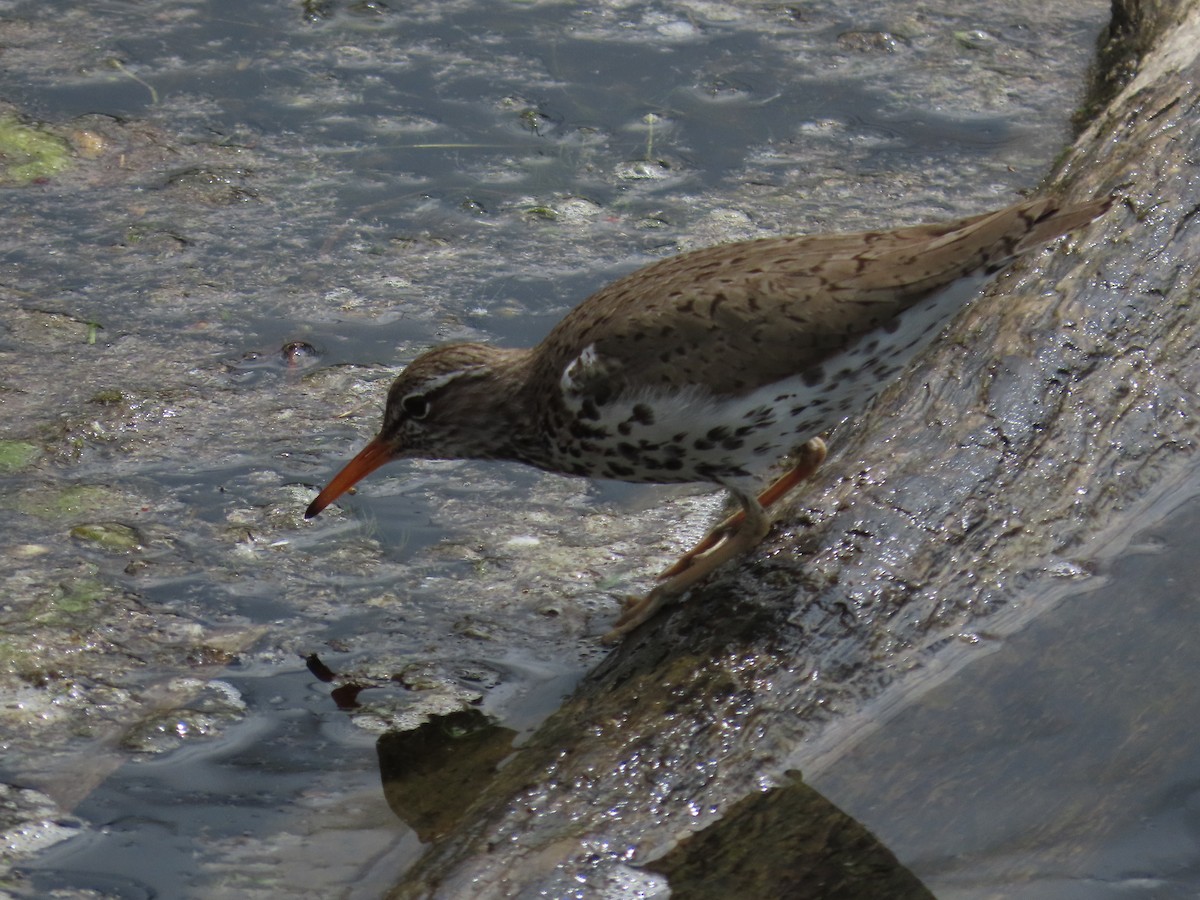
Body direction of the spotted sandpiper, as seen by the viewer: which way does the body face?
to the viewer's left
